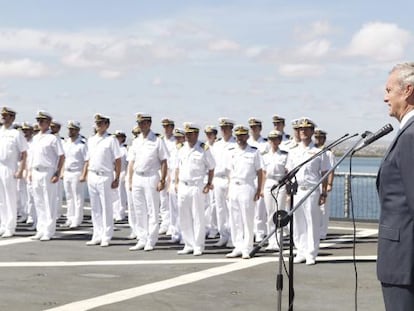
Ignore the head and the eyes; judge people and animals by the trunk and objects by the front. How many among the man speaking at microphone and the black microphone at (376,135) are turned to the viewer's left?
1

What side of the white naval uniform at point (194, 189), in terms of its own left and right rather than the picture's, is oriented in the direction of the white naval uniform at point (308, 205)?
left

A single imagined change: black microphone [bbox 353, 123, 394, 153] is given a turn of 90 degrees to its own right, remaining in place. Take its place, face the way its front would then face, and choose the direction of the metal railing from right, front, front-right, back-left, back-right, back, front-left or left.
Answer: back

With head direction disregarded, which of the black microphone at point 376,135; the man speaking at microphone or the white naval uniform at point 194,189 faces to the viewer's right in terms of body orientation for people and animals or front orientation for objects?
the black microphone

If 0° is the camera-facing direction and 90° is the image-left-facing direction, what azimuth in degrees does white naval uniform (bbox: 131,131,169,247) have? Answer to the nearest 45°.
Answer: approximately 45°

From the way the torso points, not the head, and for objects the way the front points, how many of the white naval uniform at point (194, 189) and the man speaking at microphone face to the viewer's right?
0

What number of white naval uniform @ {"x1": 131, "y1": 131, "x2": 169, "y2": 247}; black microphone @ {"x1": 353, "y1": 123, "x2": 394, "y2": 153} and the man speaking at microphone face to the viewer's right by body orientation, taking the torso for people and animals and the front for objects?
1

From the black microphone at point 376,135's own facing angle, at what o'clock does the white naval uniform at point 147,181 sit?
The white naval uniform is roughly at 8 o'clock from the black microphone.

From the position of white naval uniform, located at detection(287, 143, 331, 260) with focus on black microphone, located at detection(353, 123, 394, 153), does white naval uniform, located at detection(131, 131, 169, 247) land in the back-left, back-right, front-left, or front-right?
back-right

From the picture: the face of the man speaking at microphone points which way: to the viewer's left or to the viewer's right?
to the viewer's left

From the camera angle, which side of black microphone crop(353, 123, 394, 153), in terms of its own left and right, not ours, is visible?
right

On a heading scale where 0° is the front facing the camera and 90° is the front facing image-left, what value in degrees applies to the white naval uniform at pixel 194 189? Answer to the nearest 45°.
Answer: approximately 45°

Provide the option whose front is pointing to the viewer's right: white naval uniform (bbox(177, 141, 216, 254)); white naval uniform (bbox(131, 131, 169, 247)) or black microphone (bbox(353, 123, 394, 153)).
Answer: the black microphone

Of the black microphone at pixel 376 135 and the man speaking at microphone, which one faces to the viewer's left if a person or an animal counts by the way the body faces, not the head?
the man speaking at microphone

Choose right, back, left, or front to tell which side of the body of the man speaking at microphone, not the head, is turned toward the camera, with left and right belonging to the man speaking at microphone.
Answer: left

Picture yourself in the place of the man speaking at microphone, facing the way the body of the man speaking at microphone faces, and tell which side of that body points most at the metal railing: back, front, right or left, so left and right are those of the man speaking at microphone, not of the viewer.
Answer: right
